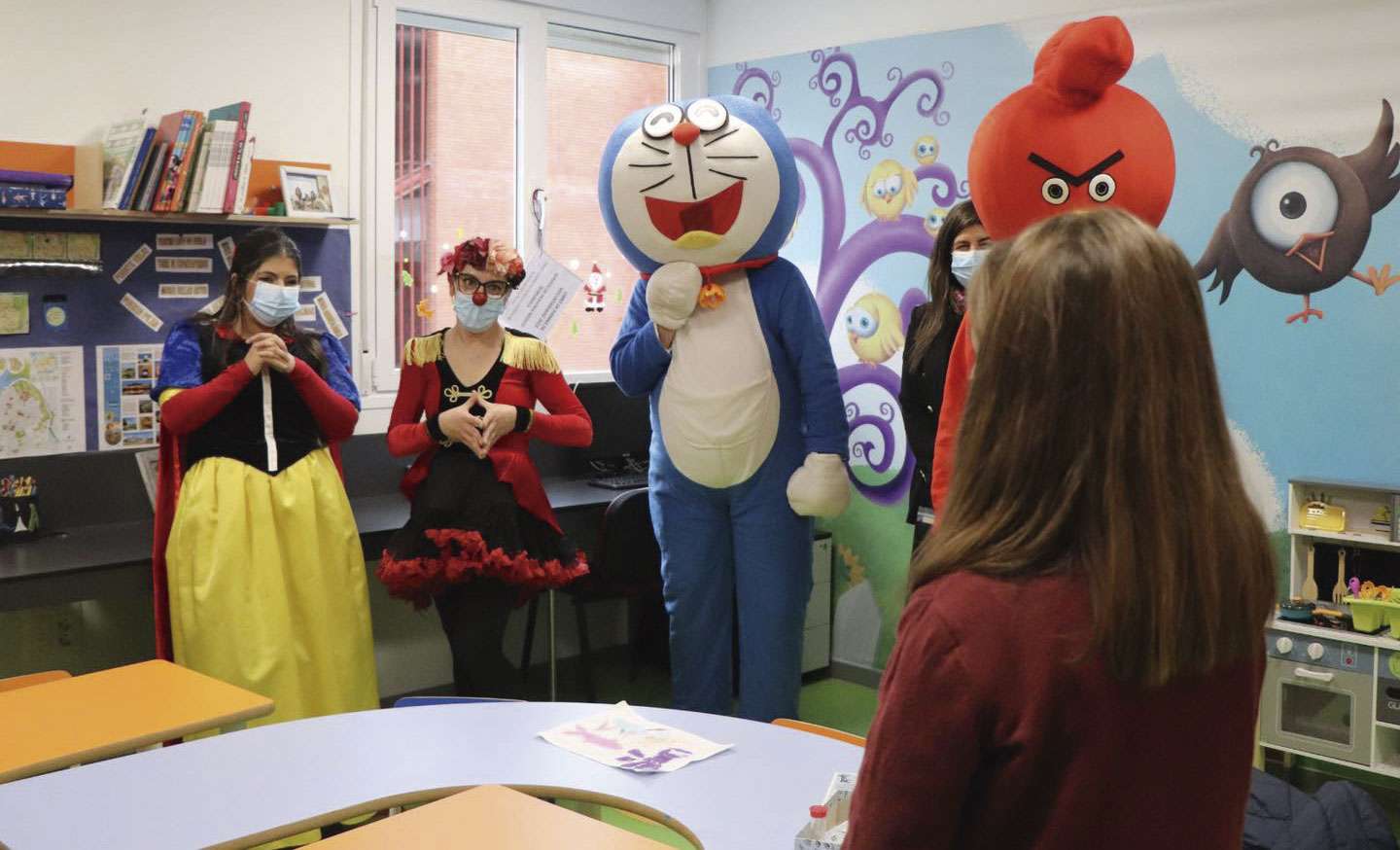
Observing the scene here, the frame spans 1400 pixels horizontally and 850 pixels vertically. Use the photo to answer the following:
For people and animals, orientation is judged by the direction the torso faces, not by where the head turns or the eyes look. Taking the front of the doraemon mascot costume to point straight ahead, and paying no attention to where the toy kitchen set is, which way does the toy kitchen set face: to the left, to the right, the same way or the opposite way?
the same way

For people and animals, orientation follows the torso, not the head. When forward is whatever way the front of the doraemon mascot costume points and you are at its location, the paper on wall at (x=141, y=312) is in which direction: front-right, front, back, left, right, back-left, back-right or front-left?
right

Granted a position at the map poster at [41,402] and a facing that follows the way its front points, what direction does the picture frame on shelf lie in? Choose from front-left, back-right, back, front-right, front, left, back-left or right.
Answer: left

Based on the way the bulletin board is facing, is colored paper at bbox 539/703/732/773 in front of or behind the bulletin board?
in front

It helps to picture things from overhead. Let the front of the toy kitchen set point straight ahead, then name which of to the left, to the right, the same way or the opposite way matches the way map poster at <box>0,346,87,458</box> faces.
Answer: to the left

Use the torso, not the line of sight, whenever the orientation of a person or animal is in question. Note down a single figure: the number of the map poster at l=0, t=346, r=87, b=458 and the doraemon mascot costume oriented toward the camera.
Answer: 2

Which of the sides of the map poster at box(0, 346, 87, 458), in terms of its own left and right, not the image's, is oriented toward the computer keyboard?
left

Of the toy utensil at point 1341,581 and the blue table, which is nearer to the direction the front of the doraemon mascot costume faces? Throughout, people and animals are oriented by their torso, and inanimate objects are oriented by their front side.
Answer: the blue table
